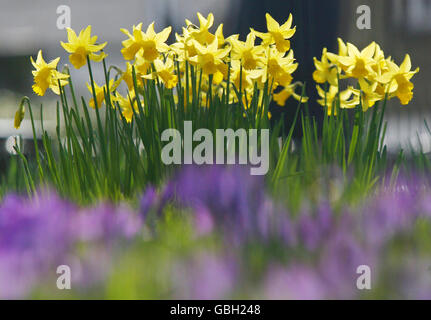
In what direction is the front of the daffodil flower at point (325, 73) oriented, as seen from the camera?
facing the viewer and to the left of the viewer

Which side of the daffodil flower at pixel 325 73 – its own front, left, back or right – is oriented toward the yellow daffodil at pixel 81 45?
front

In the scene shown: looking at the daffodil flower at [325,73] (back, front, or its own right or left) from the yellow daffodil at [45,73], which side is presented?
front
